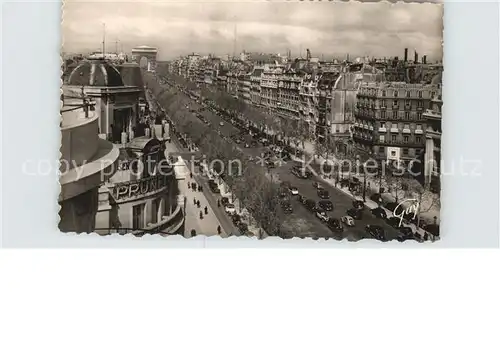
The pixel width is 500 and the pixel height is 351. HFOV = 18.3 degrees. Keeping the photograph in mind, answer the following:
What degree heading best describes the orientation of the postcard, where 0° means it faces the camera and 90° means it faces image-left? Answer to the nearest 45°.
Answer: approximately 0°

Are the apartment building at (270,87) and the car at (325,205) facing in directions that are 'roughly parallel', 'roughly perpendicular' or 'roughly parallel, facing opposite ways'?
roughly perpendicular
